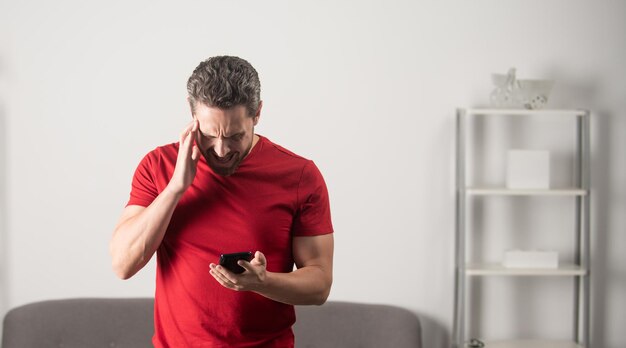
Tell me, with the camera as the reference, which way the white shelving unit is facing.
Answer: facing the viewer

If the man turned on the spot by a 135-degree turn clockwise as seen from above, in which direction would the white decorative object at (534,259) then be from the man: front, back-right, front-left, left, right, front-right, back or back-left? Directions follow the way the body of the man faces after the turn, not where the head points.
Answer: right

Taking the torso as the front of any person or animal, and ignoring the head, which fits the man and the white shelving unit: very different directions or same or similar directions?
same or similar directions

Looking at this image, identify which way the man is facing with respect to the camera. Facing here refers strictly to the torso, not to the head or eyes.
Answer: toward the camera

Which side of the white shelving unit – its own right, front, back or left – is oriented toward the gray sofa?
right

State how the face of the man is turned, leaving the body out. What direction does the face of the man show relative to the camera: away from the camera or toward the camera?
toward the camera

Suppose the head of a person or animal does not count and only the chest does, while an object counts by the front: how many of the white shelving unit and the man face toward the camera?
2

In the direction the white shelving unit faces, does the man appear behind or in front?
in front
